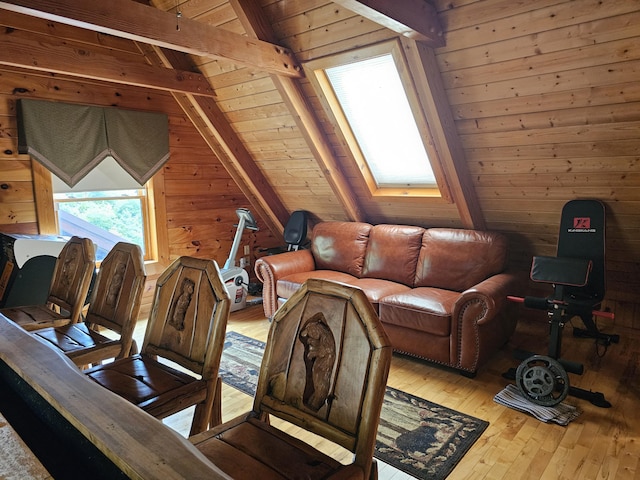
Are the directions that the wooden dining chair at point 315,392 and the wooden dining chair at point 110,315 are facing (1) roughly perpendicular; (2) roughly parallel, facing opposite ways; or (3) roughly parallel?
roughly parallel

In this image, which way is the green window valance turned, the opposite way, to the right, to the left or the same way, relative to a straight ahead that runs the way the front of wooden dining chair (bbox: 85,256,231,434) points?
to the left

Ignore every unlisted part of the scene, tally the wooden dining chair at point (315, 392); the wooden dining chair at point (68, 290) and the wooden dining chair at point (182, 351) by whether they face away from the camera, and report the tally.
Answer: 0

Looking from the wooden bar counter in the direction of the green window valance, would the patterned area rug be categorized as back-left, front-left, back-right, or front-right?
front-right

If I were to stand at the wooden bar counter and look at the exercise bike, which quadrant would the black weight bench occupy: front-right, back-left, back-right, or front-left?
front-right

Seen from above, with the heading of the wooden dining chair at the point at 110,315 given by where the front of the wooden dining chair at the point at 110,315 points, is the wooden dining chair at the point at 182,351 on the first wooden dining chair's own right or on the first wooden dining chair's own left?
on the first wooden dining chair's own left

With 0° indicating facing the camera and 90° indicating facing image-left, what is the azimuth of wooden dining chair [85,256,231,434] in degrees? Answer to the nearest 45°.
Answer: approximately 45°

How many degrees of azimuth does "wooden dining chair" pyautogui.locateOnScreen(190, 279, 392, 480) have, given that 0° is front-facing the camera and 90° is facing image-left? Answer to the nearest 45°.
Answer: approximately 45°

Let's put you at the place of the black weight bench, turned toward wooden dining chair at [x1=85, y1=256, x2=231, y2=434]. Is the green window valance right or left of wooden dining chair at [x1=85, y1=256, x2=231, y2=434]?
right

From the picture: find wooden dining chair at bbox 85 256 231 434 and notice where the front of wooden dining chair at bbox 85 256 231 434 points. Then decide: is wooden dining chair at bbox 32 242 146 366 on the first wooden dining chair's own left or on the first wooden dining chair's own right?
on the first wooden dining chair's own right

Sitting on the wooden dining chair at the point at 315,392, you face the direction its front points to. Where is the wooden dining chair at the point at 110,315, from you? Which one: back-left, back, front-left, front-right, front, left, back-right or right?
right

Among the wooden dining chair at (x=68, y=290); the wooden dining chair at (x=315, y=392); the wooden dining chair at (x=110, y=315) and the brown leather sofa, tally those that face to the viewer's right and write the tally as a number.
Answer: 0

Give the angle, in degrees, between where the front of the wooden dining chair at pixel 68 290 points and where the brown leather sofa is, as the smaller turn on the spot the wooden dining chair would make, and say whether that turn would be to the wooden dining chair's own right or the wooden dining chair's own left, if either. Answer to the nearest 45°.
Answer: approximately 135° to the wooden dining chair's own left

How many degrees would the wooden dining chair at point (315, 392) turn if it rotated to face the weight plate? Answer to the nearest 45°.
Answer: approximately 180°

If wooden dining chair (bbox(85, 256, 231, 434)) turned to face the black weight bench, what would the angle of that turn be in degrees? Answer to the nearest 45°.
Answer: approximately 135° to its left

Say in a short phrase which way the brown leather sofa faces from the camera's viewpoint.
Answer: facing the viewer and to the left of the viewer

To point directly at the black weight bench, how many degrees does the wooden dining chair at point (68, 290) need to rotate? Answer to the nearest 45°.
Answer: approximately 90° to its left

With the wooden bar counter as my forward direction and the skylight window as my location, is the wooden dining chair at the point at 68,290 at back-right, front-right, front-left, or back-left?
front-right

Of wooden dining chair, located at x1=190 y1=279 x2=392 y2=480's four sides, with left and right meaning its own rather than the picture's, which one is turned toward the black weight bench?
back

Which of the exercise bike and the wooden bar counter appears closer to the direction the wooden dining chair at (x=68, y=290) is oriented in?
the wooden bar counter

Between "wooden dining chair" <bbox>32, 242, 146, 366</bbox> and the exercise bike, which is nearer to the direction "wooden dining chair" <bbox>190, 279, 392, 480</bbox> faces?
the wooden dining chair
